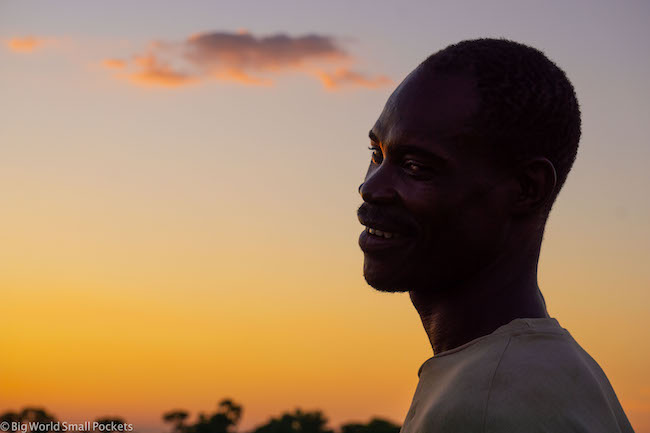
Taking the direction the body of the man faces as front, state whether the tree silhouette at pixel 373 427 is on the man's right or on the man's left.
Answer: on the man's right

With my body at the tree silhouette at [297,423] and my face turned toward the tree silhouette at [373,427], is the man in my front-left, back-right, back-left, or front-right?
front-right

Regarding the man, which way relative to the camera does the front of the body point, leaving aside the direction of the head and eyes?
to the viewer's left

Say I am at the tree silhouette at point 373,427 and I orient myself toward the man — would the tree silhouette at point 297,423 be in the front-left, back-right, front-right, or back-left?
back-right

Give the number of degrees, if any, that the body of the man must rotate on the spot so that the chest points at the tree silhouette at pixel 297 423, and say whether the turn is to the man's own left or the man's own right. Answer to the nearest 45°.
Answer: approximately 90° to the man's own right

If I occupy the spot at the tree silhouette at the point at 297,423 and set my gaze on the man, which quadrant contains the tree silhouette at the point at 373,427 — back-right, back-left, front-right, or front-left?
front-left
